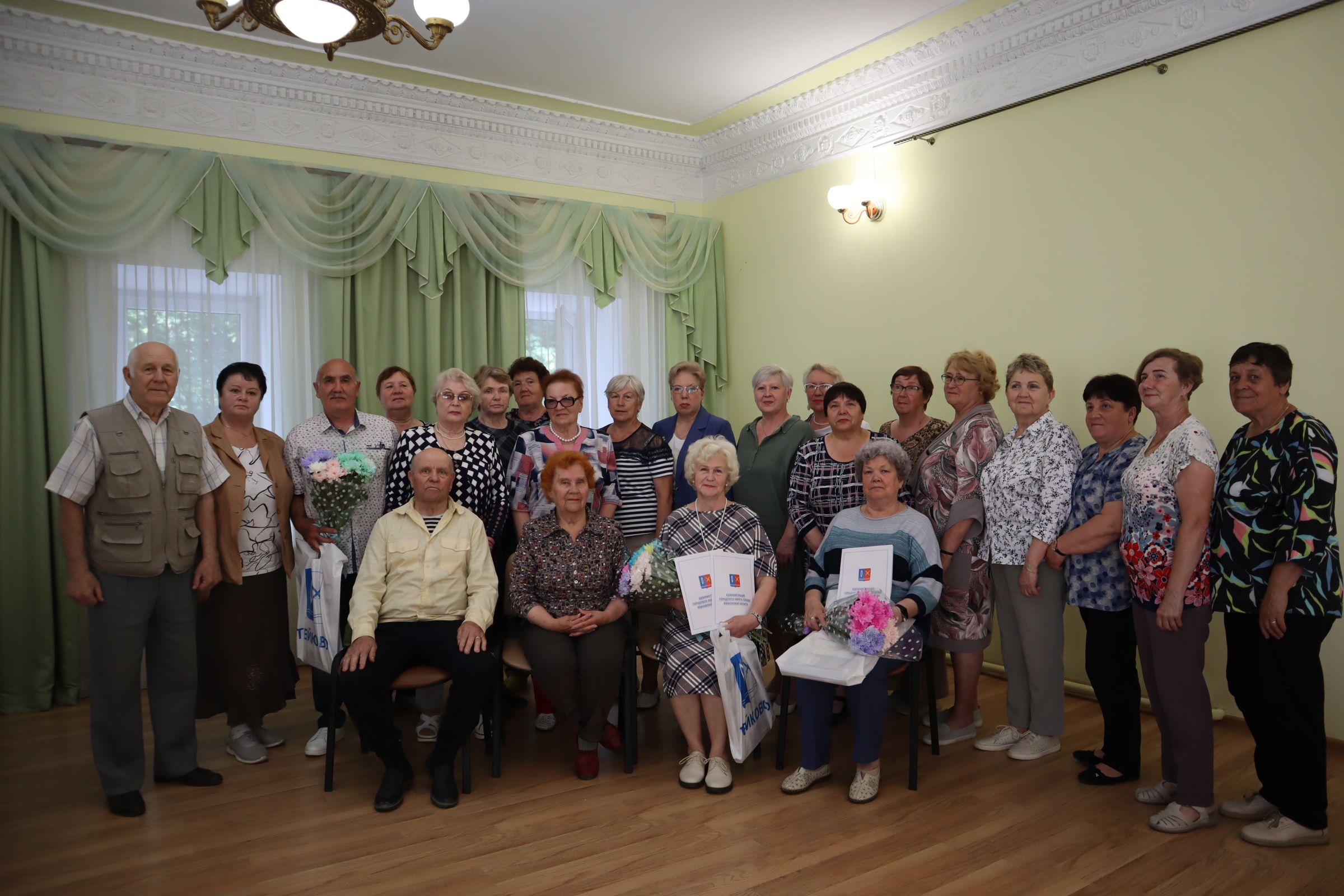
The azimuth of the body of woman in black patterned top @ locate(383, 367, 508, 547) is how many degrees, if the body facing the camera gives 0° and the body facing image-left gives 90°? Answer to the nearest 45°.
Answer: approximately 0°

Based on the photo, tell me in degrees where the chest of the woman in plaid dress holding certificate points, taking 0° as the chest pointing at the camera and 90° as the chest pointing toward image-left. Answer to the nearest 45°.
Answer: approximately 0°

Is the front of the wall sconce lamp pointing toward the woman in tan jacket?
yes

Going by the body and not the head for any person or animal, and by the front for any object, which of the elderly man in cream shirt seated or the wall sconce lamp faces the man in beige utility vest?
the wall sconce lamp

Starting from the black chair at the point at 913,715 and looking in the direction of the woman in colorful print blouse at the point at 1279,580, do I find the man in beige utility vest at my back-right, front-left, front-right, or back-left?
back-right

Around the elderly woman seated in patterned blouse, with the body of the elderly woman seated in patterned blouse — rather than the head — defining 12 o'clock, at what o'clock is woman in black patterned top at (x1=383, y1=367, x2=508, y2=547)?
The woman in black patterned top is roughly at 4 o'clock from the elderly woman seated in patterned blouse.
